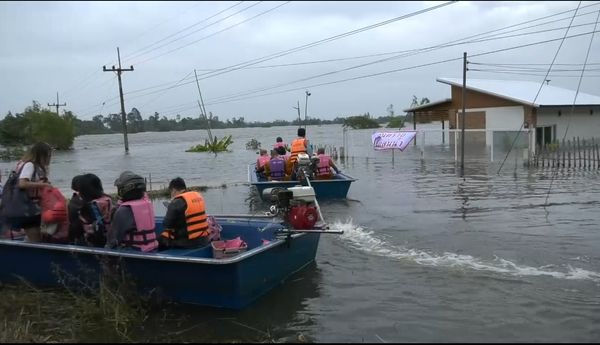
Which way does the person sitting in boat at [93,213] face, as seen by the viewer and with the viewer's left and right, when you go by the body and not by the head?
facing away from the viewer and to the left of the viewer

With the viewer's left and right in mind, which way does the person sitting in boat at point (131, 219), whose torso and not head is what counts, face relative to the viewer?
facing away from the viewer and to the left of the viewer

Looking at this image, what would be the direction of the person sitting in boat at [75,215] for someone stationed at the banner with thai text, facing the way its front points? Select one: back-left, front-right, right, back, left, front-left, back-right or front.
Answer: front

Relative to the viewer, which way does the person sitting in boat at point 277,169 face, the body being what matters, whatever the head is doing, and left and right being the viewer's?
facing away from the viewer

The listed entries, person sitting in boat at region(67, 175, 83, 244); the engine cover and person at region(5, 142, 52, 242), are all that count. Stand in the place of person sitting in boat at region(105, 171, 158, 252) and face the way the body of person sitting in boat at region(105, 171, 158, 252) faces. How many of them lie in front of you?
2

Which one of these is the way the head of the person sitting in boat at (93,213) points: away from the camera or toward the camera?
away from the camera

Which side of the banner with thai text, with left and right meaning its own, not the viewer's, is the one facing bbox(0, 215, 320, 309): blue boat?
front

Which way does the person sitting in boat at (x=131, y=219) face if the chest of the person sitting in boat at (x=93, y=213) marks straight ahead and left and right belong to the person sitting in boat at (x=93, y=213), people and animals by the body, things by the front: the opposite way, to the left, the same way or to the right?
the same way

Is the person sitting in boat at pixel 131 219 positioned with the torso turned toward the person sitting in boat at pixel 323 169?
no

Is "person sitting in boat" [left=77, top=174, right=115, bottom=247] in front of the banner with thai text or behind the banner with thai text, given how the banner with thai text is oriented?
in front

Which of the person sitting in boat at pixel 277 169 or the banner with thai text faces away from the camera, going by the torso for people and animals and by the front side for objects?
the person sitting in boat

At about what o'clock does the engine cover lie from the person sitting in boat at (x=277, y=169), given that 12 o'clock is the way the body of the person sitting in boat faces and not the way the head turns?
The engine cover is roughly at 6 o'clock from the person sitting in boat.

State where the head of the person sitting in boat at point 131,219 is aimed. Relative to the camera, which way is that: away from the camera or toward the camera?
away from the camera

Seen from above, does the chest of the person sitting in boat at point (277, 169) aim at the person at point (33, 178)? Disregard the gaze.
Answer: no

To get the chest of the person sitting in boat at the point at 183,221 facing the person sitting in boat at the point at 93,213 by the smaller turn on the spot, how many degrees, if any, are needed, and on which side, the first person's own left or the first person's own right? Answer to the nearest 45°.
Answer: approximately 45° to the first person's own left

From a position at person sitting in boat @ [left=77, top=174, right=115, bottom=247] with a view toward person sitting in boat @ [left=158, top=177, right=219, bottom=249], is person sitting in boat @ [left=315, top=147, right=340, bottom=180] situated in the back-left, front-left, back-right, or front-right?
front-left
